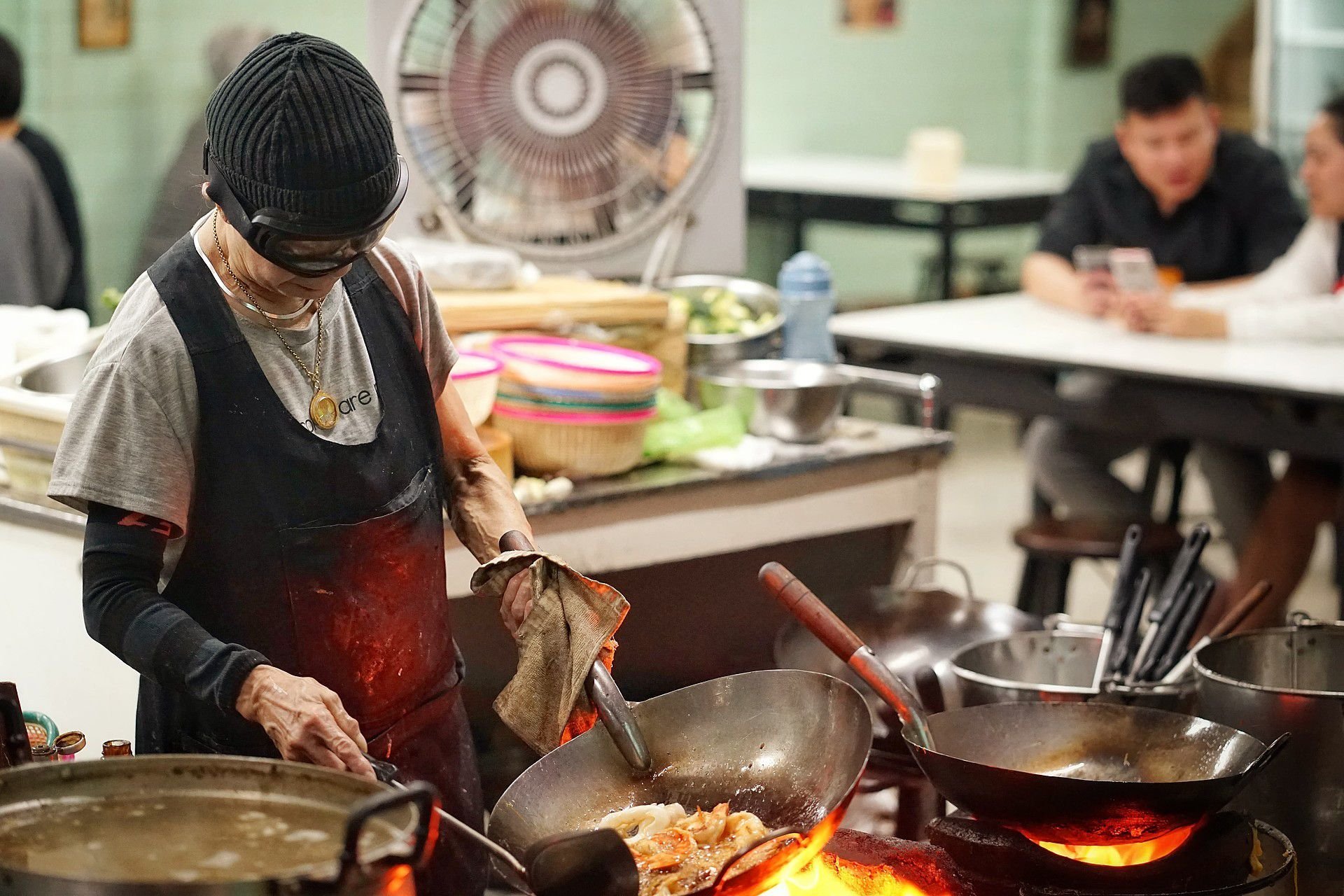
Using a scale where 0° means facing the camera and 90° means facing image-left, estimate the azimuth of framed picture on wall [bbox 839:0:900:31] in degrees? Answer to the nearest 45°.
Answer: approximately 0°

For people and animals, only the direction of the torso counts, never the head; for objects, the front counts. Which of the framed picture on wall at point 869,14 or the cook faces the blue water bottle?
the framed picture on wall

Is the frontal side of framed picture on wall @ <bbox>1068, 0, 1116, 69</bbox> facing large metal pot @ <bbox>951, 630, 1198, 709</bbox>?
yes

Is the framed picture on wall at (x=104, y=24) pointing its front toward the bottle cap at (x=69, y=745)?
yes

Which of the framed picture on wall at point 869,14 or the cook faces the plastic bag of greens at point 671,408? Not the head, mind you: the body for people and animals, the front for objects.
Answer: the framed picture on wall

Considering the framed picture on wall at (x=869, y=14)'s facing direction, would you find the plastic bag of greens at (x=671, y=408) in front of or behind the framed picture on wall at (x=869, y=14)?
in front

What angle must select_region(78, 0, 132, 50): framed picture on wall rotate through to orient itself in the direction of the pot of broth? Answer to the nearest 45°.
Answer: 0° — it already faces it

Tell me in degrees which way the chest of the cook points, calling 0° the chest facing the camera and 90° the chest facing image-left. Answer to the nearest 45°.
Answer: approximately 315°

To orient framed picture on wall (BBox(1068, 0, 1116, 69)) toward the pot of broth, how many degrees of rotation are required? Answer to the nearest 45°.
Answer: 0° — it already faces it

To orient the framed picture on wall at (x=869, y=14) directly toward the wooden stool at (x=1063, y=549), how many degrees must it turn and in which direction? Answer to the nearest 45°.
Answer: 0° — it already faces it

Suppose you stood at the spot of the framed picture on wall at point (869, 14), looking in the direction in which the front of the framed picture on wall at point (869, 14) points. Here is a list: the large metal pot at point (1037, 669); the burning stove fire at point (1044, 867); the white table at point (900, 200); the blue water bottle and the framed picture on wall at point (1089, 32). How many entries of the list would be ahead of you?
4

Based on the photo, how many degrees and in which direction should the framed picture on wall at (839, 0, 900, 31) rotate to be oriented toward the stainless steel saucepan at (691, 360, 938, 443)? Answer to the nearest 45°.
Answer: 0° — it already faces it

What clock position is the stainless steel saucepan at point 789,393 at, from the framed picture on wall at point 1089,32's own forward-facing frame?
The stainless steel saucepan is roughly at 12 o'clock from the framed picture on wall.

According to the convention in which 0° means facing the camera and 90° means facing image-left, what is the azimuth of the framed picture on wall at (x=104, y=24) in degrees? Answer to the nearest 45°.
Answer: approximately 0°

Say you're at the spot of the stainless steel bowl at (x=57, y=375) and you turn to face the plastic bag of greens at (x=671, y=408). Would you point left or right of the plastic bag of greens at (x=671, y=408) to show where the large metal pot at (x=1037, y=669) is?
right

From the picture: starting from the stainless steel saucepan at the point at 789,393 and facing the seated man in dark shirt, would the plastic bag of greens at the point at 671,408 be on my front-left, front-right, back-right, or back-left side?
back-left
